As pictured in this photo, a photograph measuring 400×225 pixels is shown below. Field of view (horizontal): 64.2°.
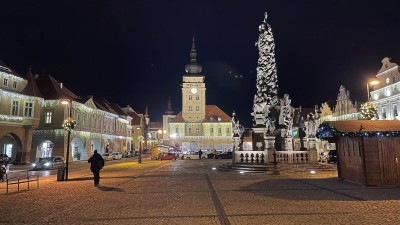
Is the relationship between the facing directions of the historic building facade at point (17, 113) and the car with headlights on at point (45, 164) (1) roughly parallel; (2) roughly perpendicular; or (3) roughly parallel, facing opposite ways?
roughly perpendicular

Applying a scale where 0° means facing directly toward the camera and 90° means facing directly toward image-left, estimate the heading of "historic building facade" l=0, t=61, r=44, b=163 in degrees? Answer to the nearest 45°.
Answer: approximately 315°

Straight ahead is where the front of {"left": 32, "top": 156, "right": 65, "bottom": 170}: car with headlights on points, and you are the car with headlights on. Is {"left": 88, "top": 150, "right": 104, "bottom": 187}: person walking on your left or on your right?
on your left

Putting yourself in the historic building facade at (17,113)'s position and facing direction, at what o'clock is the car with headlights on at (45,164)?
The car with headlights on is roughly at 1 o'clock from the historic building facade.

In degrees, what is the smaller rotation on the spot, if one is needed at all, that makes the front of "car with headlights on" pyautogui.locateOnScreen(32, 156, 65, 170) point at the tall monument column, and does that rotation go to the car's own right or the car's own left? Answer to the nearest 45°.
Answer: approximately 90° to the car's own left

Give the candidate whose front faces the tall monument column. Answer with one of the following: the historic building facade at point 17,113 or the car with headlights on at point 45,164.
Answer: the historic building facade

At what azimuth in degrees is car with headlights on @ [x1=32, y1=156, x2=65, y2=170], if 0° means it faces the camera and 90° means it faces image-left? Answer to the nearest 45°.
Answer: approximately 45°
